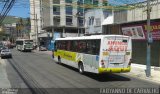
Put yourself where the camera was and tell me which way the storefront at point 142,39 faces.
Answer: facing the viewer and to the left of the viewer

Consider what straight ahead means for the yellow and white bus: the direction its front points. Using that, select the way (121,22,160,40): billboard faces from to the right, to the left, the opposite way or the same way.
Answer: to the left

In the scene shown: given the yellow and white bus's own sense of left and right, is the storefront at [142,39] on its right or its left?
on its right

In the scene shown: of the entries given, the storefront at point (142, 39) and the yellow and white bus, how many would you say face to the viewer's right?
0

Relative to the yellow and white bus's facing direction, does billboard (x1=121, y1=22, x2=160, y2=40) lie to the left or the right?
on its right

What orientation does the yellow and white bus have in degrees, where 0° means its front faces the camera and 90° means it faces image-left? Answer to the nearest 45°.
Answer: approximately 135°

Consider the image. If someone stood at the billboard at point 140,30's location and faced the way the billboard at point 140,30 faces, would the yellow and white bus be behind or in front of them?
in front

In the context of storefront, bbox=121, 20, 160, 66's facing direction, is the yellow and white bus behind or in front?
in front
